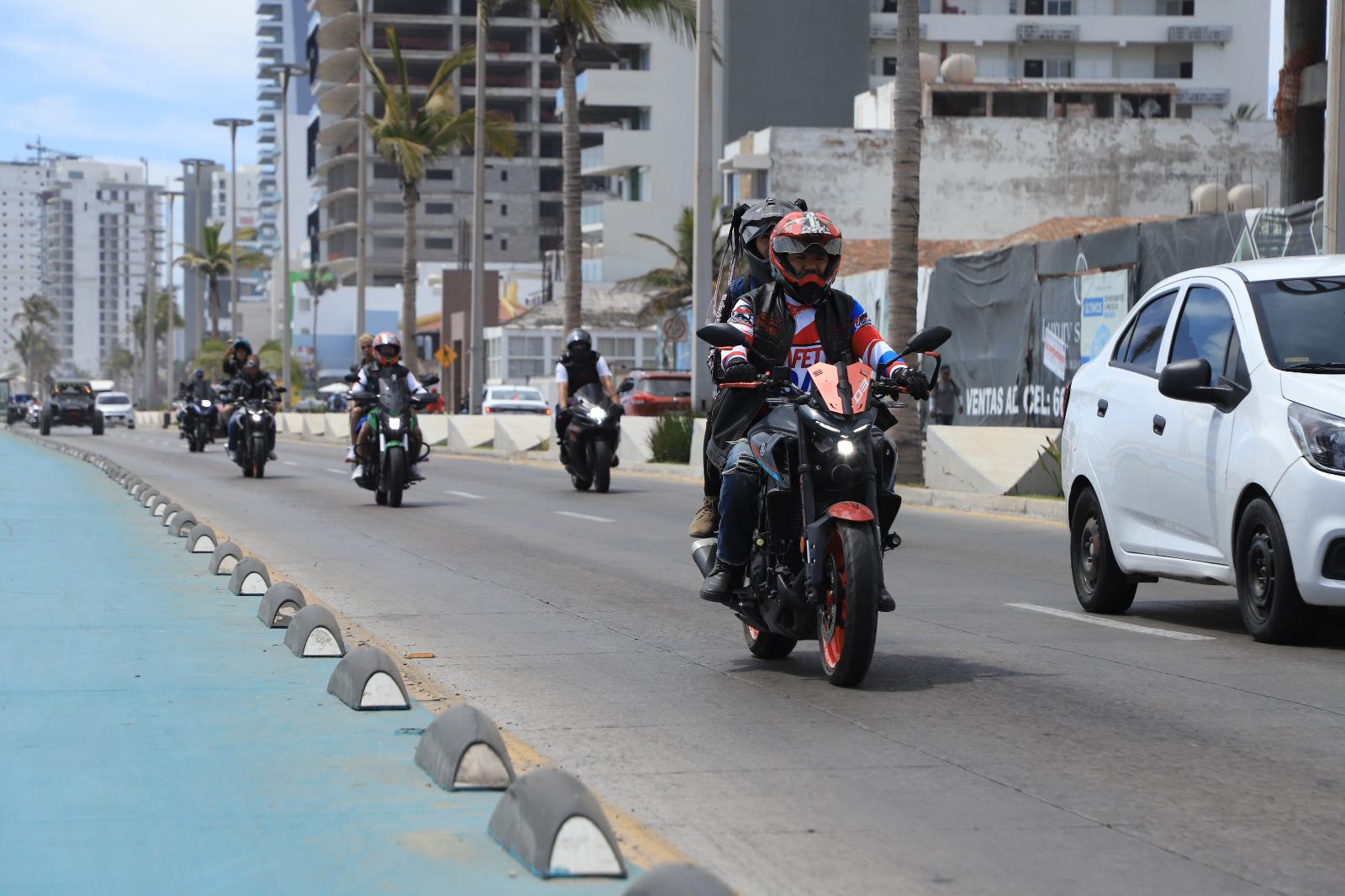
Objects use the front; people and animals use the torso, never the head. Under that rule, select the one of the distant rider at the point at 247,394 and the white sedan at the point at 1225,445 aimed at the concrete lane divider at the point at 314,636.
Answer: the distant rider

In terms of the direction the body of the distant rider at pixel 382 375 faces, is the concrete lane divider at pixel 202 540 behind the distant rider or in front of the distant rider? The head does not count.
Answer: in front

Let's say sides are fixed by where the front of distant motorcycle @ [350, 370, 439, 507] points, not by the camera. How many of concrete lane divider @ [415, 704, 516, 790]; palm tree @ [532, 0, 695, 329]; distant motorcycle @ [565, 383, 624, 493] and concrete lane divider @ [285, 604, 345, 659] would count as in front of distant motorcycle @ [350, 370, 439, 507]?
2

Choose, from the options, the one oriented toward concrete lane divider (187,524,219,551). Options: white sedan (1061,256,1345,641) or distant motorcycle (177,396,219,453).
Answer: the distant motorcycle

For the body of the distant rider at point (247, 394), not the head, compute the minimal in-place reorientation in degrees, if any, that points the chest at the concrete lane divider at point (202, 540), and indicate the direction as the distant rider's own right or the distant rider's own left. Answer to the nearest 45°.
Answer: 0° — they already face it
